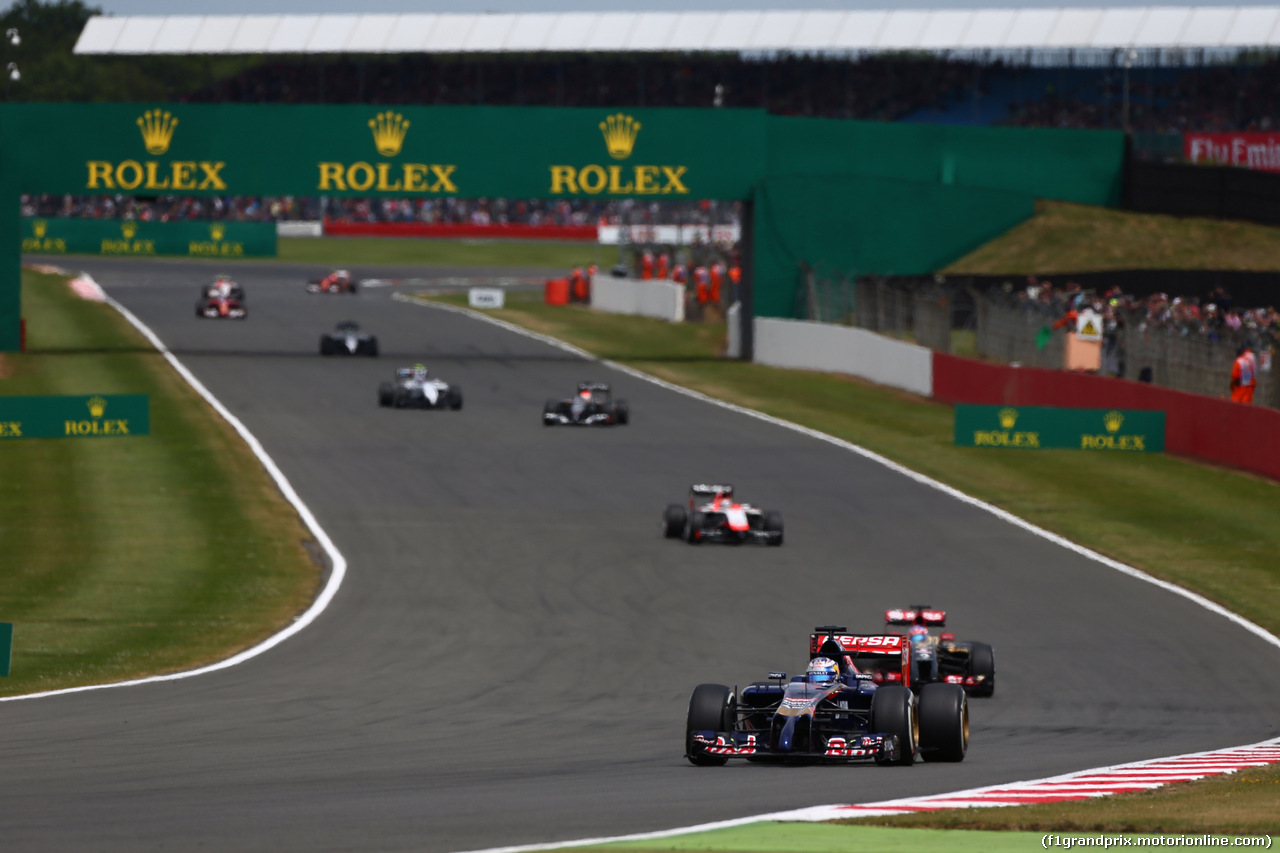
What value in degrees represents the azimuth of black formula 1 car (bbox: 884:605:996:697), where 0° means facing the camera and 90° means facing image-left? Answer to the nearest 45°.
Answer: approximately 0°

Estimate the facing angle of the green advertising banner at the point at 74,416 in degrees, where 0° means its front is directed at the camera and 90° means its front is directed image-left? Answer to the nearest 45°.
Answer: approximately 0°

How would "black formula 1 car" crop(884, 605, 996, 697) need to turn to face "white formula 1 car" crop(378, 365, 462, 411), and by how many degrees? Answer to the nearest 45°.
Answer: approximately 135° to its right

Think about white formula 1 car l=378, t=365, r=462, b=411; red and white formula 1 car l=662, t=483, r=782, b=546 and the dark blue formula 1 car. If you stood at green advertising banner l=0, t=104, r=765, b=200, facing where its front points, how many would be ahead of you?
3

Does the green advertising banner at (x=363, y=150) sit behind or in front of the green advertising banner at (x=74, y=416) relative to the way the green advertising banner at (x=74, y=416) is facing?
behind

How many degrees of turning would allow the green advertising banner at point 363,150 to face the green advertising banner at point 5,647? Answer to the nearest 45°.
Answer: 0° — it already faces it

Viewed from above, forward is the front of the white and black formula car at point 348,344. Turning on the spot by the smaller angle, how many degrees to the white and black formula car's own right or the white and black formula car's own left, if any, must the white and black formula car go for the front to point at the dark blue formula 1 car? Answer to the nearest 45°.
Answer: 0° — it already faces it

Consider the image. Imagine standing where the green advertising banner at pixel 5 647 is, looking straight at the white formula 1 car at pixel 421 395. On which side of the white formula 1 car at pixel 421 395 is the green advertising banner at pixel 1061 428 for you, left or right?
right
